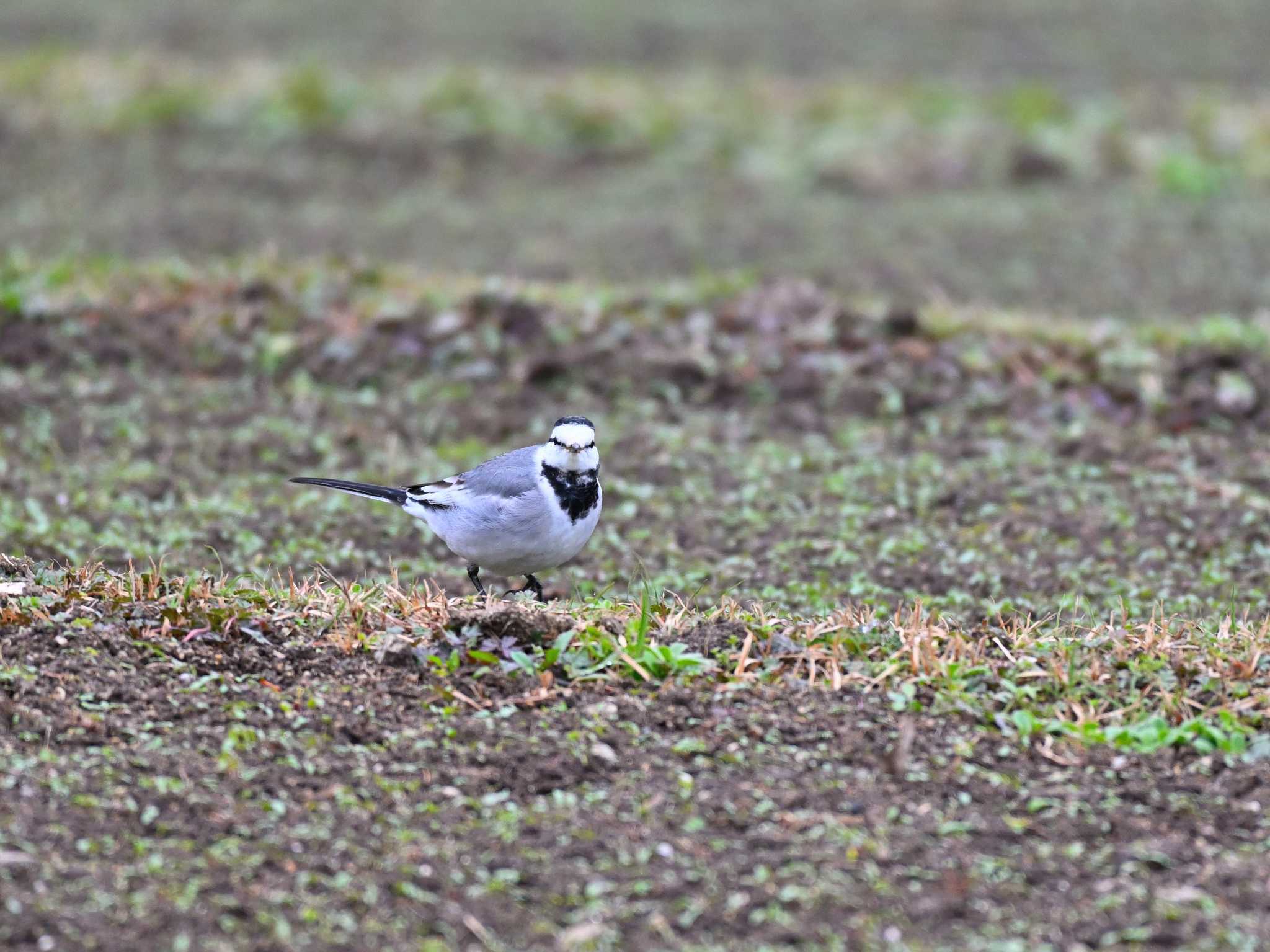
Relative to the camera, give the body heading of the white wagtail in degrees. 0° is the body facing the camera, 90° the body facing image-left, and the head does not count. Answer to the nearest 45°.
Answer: approximately 315°
